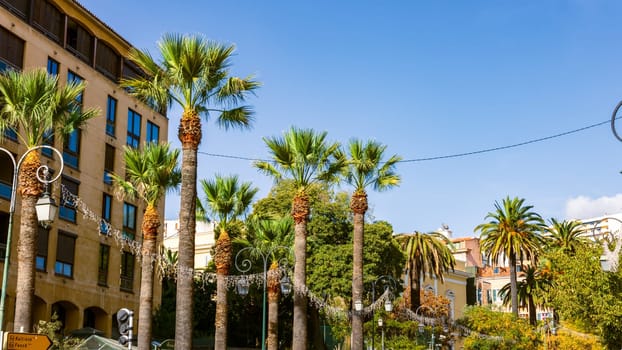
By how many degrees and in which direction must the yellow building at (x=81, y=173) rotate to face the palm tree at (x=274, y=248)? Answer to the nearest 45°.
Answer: approximately 45° to its left

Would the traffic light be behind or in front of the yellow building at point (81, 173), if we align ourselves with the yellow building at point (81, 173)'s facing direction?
in front

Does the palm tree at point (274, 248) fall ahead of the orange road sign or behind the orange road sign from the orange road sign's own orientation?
behind

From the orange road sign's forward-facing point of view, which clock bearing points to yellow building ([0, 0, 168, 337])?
The yellow building is roughly at 6 o'clock from the orange road sign.

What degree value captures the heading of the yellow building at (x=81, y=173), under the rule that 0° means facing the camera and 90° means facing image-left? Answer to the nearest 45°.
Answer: approximately 315°

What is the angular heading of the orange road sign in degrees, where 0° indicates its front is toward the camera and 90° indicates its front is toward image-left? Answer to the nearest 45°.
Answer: approximately 0°

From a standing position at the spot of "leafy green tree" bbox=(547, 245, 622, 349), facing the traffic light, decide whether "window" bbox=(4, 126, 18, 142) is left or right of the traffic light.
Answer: right

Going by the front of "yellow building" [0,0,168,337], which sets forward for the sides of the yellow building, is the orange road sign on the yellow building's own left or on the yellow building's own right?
on the yellow building's own right

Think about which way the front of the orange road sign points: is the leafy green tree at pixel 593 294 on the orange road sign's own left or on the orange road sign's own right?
on the orange road sign's own left

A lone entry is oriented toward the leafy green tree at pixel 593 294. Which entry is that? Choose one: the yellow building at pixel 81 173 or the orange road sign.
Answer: the yellow building

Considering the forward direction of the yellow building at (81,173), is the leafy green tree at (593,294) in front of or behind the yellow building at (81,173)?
in front

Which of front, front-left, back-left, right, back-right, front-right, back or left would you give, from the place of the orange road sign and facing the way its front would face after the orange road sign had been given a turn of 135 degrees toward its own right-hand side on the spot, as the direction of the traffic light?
right

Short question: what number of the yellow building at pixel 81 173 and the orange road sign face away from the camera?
0
